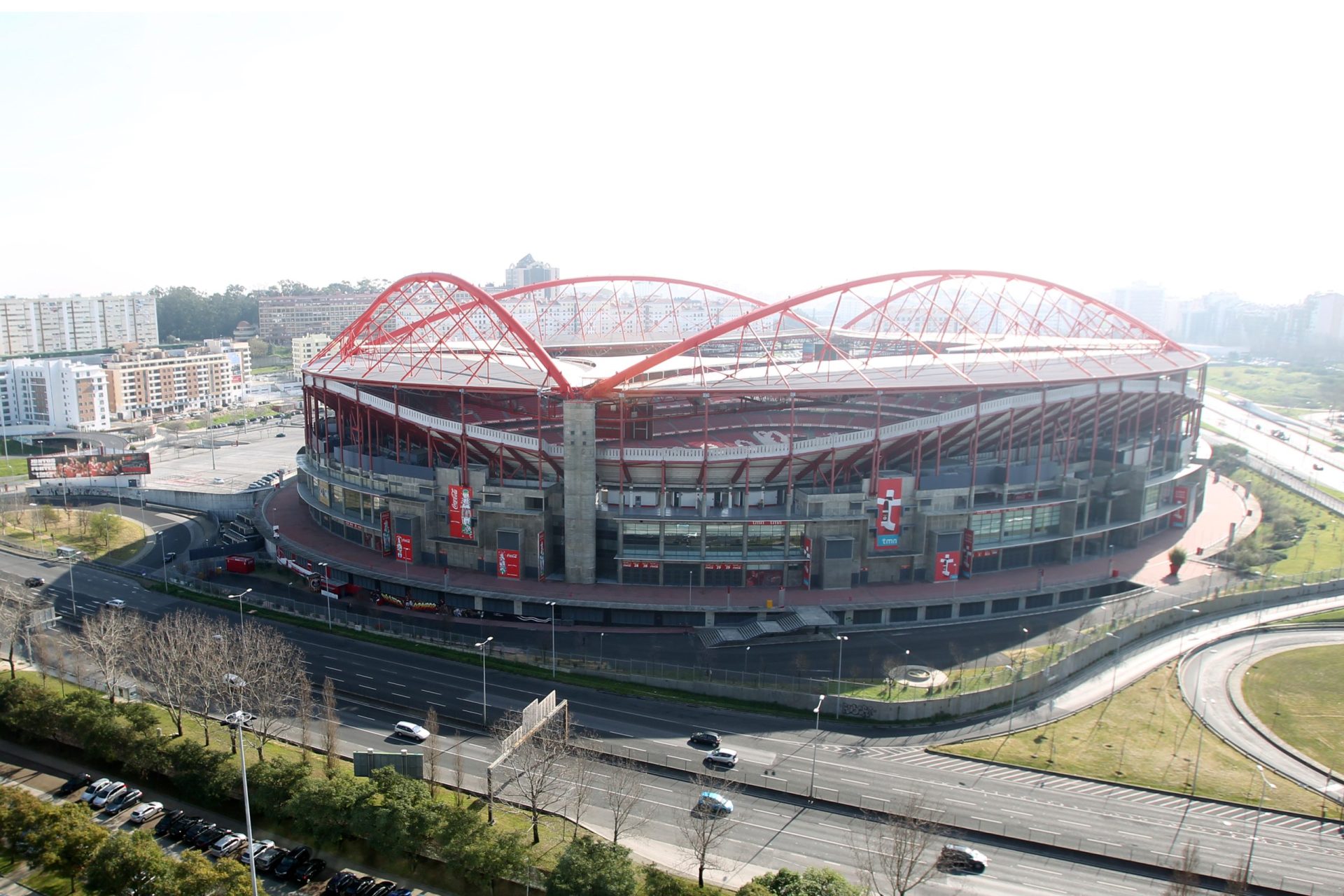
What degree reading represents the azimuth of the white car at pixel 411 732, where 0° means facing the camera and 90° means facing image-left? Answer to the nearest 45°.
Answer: approximately 315°

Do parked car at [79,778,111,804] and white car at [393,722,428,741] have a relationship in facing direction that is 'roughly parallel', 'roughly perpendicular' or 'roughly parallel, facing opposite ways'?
roughly perpendicular
